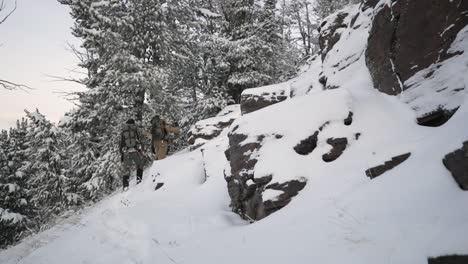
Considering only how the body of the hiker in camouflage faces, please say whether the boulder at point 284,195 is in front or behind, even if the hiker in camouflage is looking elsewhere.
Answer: behind

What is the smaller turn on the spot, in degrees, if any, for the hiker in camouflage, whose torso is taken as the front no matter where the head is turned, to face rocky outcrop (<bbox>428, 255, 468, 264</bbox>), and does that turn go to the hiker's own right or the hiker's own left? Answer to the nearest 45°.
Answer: approximately 180°

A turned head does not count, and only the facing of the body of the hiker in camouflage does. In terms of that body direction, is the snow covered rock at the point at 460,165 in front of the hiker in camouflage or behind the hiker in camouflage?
behind

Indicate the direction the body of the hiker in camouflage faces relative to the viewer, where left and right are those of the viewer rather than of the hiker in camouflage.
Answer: facing away from the viewer

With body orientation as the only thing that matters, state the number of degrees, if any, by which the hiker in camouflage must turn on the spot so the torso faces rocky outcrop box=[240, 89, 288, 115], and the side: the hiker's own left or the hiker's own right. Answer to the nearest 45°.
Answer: approximately 45° to the hiker's own right

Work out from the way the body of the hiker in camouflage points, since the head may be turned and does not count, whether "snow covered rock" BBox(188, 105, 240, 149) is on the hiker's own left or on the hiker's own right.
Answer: on the hiker's own right
